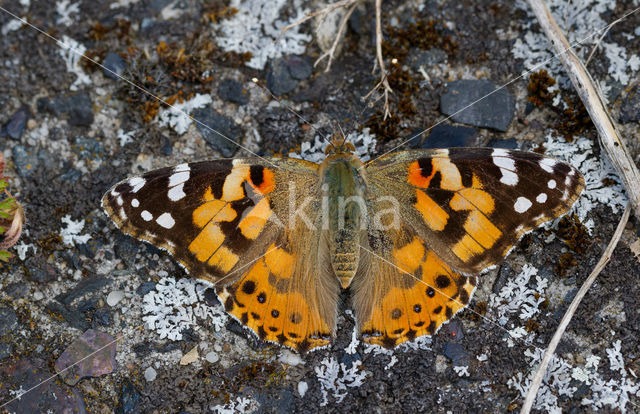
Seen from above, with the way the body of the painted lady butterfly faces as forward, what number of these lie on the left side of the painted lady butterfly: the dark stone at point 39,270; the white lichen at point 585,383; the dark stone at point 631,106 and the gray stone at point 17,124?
2

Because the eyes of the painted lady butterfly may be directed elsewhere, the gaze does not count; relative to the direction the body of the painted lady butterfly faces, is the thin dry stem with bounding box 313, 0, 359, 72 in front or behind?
in front

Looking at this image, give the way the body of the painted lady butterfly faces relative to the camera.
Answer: away from the camera

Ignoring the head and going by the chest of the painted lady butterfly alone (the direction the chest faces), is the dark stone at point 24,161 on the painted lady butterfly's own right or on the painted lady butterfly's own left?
on the painted lady butterfly's own left

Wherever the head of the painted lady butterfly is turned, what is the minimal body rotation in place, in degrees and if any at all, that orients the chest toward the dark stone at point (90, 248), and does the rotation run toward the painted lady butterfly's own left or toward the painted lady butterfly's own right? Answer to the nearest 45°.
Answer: approximately 90° to the painted lady butterfly's own left

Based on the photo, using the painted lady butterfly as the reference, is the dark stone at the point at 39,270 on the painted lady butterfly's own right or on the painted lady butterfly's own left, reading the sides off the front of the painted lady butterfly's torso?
on the painted lady butterfly's own left

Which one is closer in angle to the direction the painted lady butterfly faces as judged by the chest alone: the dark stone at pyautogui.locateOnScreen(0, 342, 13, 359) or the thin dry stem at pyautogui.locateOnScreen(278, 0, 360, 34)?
the thin dry stem

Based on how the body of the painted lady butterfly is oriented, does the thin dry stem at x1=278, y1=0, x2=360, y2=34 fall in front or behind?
in front

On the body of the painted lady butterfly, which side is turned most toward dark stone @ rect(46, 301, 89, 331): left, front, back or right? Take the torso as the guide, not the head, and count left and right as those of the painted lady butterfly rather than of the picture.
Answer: left
